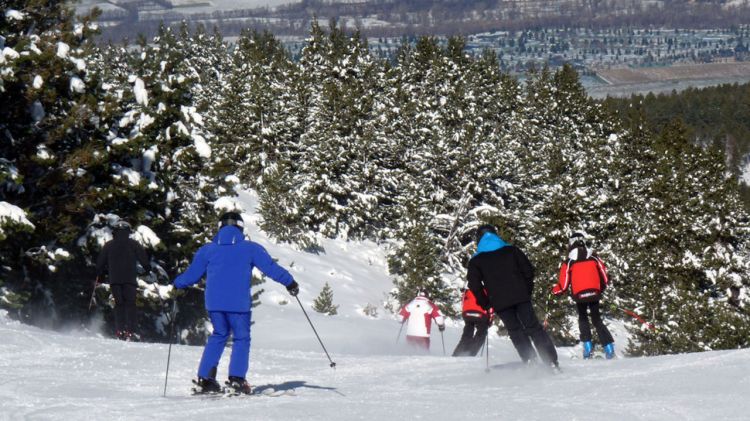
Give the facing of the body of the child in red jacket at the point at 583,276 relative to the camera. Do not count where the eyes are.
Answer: away from the camera

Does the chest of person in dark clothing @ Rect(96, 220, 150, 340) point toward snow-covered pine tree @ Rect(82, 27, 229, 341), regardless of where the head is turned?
yes

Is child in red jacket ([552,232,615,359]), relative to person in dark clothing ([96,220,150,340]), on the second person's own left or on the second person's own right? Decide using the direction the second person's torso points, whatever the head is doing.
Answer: on the second person's own right

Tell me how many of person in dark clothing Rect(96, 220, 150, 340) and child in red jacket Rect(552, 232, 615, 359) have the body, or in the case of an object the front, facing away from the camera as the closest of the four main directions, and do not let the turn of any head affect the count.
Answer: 2

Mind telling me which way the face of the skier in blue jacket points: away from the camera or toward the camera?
away from the camera

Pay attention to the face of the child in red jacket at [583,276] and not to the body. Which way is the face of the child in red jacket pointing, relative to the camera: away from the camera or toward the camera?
away from the camera

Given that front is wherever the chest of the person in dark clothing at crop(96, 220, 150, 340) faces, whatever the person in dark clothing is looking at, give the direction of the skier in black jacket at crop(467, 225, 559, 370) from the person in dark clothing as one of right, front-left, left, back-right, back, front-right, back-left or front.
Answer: back-right

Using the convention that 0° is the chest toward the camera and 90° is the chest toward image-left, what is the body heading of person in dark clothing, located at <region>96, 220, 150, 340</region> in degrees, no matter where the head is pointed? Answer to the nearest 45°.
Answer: approximately 180°

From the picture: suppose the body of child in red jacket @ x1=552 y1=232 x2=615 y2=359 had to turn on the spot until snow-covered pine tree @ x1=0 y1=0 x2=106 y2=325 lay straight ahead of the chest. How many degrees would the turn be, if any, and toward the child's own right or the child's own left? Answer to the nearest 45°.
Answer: approximately 90° to the child's own left

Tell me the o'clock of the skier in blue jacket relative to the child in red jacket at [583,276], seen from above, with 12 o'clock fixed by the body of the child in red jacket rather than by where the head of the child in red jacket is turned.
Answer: The skier in blue jacket is roughly at 7 o'clock from the child in red jacket.

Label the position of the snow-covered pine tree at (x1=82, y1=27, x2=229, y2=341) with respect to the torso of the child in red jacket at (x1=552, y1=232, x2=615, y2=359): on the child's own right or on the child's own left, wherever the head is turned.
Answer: on the child's own left
